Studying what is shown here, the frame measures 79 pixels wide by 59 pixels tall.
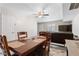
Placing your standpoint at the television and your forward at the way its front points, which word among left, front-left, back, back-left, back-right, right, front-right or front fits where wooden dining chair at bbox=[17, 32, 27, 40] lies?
right

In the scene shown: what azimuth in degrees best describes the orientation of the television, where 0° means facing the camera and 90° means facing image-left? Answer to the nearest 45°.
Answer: approximately 0°

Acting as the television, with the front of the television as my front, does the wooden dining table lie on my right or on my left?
on my right

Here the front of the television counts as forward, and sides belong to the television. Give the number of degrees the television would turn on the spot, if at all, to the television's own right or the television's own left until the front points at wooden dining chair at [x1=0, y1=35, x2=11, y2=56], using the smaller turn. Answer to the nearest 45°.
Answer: approximately 90° to the television's own right
